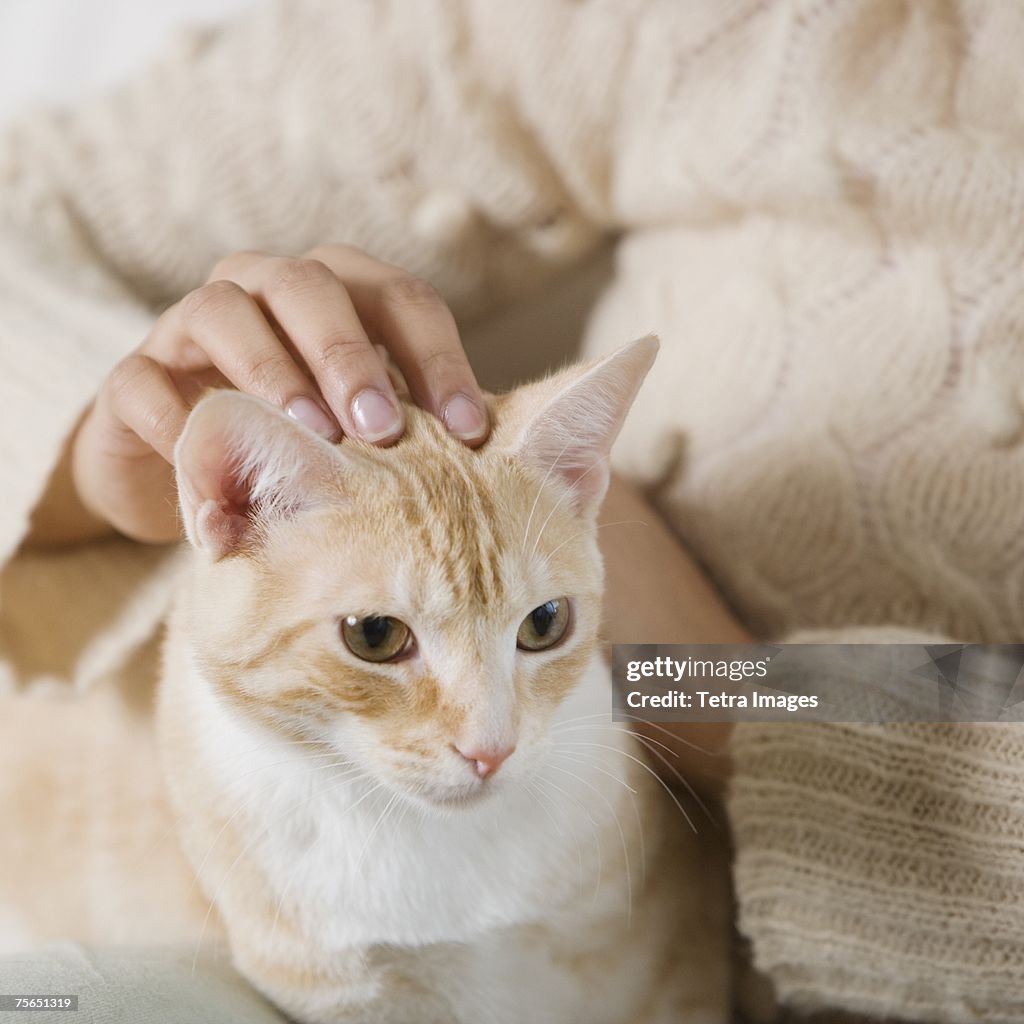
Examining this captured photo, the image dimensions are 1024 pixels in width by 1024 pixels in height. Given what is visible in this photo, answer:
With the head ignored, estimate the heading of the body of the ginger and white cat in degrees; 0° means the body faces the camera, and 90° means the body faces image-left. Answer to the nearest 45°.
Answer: approximately 0°
